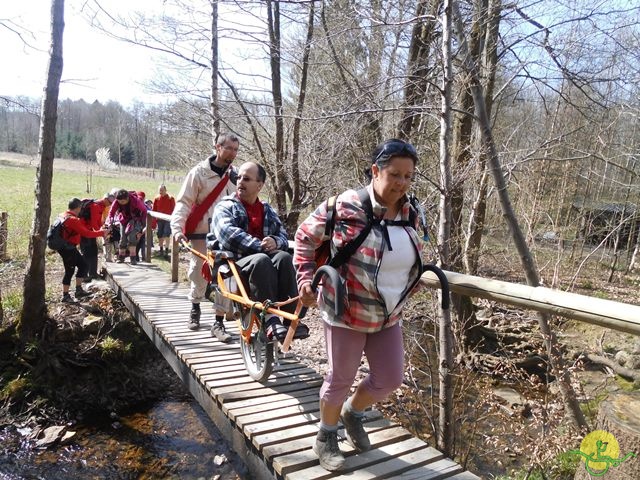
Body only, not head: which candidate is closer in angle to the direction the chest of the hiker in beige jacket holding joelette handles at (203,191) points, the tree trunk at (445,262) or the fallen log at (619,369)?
the tree trunk

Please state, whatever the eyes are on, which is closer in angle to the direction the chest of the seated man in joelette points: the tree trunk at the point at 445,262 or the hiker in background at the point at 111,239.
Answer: the tree trunk

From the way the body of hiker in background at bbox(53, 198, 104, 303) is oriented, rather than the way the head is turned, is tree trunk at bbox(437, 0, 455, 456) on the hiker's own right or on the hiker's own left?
on the hiker's own right

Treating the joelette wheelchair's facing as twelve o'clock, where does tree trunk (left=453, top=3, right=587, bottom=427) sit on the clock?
The tree trunk is roughly at 10 o'clock from the joelette wheelchair.

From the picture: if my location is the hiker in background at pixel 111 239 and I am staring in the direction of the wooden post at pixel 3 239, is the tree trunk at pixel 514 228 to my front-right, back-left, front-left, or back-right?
back-left

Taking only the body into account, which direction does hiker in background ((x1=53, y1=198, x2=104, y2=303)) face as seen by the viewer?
to the viewer's right

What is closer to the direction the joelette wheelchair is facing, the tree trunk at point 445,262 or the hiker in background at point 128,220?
the tree trunk
